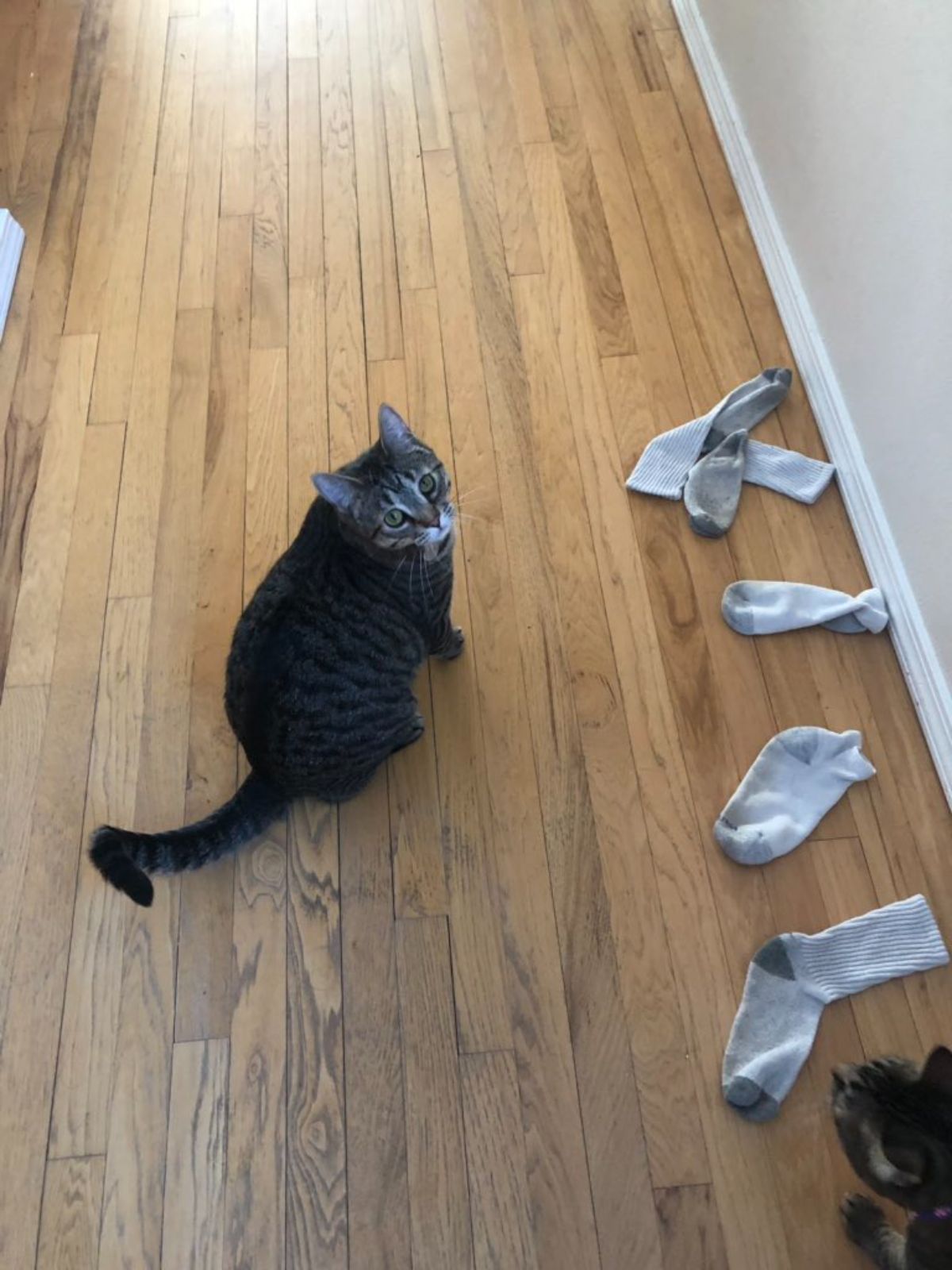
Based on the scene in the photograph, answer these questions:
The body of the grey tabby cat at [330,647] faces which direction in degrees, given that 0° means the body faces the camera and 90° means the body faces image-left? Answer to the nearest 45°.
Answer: approximately 225°

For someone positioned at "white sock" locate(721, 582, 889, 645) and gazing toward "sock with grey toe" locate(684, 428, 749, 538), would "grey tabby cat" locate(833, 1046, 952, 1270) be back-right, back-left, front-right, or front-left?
back-left
